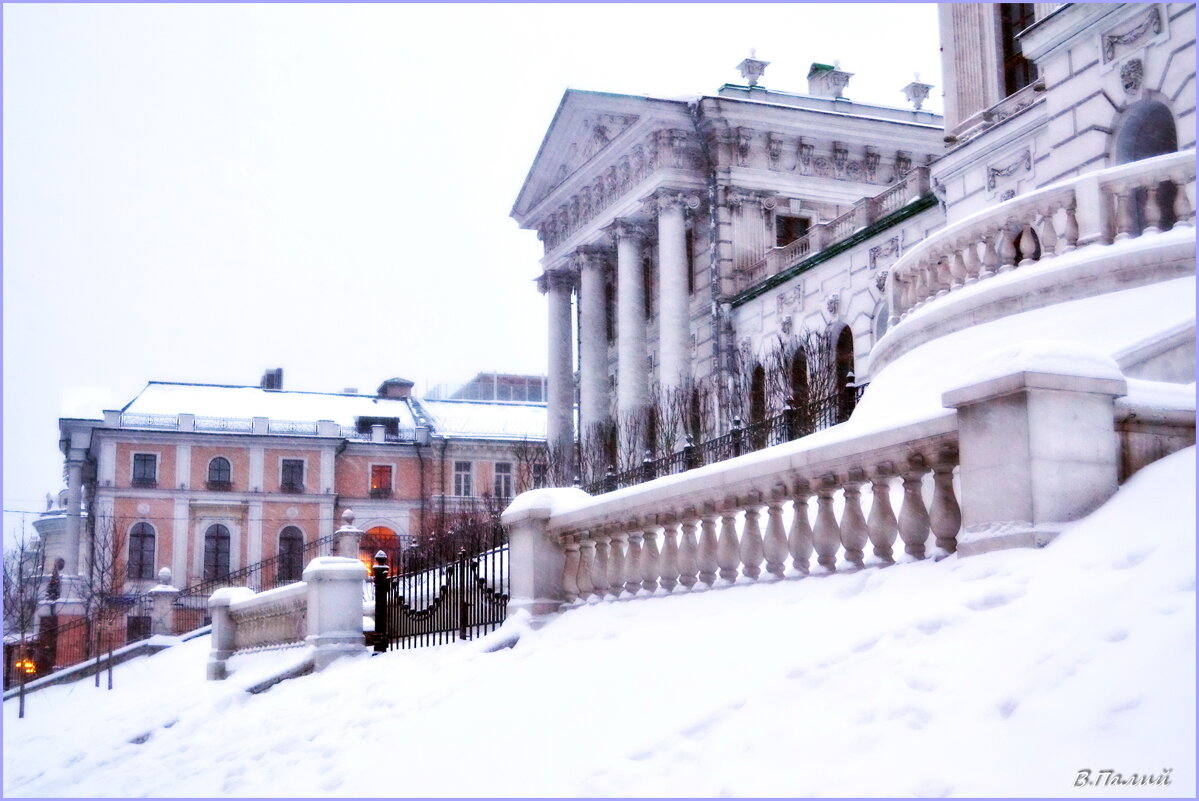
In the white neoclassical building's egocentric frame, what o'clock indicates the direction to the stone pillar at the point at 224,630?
The stone pillar is roughly at 11 o'clock from the white neoclassical building.

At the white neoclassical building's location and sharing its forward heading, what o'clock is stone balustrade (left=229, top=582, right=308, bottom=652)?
The stone balustrade is roughly at 11 o'clock from the white neoclassical building.

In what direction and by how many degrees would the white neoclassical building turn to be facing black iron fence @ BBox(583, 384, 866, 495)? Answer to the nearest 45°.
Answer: approximately 45° to its left

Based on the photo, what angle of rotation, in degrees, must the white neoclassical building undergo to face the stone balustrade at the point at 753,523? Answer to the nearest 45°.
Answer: approximately 45° to its left

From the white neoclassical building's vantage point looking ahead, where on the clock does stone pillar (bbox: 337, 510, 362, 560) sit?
The stone pillar is roughly at 1 o'clock from the white neoclassical building.

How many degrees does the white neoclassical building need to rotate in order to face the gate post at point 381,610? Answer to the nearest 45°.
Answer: approximately 45° to its left

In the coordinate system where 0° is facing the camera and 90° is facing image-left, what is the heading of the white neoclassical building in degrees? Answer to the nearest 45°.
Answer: approximately 45°
